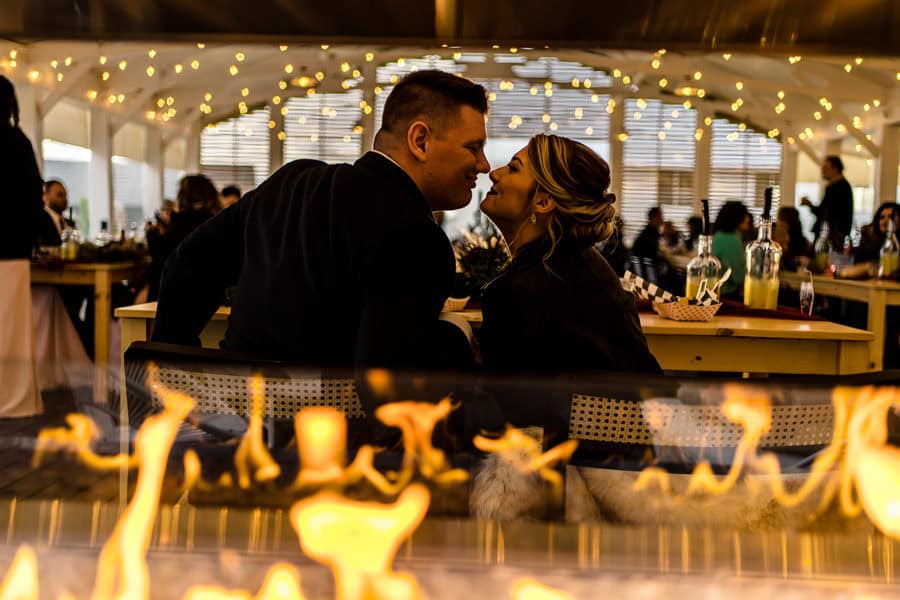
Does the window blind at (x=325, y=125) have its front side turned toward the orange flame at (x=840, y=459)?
yes

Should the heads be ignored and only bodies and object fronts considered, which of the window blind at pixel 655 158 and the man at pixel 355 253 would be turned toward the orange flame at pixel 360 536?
the window blind

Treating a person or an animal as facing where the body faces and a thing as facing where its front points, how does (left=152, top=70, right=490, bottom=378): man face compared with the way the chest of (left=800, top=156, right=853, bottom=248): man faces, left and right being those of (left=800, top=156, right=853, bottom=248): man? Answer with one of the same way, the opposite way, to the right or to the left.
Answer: to the right

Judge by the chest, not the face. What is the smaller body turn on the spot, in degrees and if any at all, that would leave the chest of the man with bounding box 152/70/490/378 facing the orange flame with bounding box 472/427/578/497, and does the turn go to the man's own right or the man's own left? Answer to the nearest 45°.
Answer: approximately 135° to the man's own right

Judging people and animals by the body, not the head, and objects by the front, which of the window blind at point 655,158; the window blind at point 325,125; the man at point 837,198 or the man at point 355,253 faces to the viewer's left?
the man at point 837,198

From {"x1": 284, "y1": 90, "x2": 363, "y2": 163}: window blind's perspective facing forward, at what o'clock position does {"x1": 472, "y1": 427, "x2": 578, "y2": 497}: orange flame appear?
The orange flame is roughly at 12 o'clock from the window blind.

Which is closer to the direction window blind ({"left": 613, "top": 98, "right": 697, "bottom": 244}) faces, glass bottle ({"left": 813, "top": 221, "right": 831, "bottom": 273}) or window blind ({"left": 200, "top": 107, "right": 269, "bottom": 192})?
the glass bottle

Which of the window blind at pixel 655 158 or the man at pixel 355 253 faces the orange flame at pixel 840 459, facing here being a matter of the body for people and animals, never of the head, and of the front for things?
the window blind

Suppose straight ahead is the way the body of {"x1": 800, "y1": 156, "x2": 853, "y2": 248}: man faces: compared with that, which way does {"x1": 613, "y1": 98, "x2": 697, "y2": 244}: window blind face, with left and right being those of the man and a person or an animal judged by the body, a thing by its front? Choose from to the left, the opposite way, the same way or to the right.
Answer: to the left

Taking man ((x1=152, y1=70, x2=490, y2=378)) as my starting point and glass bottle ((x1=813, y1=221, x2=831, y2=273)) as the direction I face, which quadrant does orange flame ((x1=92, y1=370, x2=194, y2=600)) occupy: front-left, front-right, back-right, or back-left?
back-right

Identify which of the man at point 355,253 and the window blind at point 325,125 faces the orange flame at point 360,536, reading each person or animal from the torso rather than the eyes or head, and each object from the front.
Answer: the window blind

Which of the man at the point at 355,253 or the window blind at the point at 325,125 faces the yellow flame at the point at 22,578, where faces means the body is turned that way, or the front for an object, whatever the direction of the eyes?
the window blind

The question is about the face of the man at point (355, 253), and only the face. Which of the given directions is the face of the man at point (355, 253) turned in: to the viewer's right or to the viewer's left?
to the viewer's right
